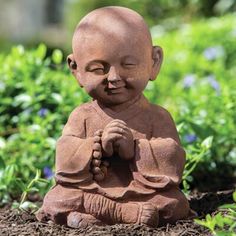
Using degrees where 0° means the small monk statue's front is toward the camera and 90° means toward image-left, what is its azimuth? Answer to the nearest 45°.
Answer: approximately 0°
